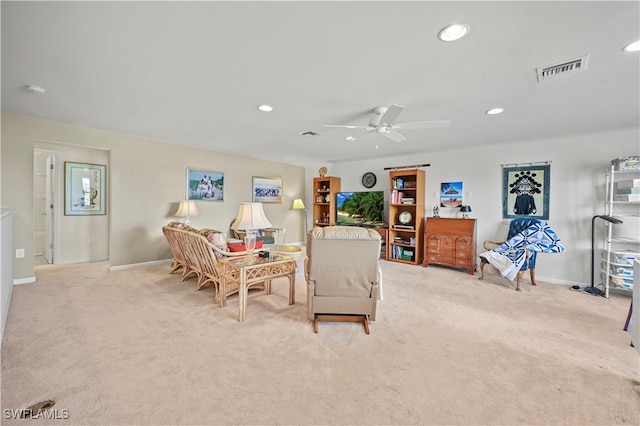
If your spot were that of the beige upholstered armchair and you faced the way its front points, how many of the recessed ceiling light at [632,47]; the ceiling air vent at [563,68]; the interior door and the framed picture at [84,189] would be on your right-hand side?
2

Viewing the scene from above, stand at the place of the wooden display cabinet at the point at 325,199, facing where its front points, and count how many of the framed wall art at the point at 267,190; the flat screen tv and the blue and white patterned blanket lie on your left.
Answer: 2

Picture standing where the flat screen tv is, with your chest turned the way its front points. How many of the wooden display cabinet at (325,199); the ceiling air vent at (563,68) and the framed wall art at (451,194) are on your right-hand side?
1

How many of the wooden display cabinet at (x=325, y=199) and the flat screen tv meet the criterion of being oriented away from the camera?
0

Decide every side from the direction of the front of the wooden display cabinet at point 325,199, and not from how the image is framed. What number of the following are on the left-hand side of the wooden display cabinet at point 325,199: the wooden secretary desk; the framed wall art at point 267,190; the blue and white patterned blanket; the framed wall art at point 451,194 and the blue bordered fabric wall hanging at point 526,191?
4

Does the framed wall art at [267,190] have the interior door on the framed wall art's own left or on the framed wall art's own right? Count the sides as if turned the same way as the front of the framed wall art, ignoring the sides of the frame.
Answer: on the framed wall art's own right

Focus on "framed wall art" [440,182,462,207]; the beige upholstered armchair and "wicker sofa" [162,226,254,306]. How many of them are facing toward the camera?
1

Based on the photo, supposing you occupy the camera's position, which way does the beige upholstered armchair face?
facing away from the viewer

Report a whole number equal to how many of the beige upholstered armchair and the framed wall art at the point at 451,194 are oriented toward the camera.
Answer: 1

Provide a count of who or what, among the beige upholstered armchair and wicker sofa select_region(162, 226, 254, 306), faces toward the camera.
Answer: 0

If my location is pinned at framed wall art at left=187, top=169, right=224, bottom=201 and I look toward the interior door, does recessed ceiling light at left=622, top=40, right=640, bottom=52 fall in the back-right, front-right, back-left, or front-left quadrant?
back-left

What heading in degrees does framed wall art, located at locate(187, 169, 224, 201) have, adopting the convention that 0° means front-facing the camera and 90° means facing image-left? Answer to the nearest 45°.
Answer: approximately 315°

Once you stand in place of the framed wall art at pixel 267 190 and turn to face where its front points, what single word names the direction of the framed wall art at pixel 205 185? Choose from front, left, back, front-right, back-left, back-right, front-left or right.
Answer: right

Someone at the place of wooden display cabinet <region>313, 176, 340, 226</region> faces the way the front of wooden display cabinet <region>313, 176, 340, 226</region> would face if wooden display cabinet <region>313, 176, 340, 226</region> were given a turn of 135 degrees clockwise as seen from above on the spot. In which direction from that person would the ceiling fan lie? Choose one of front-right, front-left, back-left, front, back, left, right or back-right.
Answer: back

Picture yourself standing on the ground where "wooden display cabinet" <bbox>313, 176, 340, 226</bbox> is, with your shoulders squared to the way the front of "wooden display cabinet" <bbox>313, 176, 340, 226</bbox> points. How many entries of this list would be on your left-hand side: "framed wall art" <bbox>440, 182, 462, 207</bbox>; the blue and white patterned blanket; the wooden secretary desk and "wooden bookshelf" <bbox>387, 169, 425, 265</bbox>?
4
